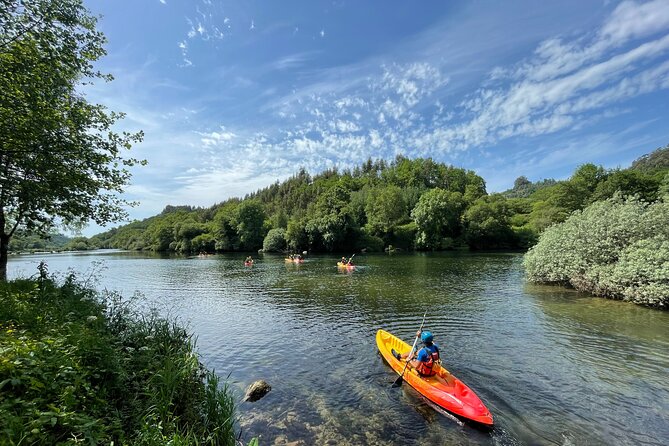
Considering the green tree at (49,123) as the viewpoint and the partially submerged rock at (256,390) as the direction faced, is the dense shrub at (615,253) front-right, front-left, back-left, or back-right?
front-left

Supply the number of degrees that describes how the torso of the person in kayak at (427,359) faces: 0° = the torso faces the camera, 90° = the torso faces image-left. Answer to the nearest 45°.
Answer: approximately 135°

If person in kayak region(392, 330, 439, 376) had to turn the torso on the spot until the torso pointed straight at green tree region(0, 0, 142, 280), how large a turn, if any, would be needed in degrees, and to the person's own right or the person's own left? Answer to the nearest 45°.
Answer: approximately 45° to the person's own left

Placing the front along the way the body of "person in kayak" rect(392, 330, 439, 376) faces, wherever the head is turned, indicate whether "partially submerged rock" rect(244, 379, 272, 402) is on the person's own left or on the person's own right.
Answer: on the person's own left

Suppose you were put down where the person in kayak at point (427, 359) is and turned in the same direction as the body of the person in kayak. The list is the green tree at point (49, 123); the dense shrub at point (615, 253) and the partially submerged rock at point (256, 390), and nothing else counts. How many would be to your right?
1

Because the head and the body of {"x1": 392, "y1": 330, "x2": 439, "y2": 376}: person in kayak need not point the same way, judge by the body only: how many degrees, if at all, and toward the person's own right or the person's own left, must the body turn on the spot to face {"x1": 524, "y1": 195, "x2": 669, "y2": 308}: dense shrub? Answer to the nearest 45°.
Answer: approximately 90° to the person's own right
